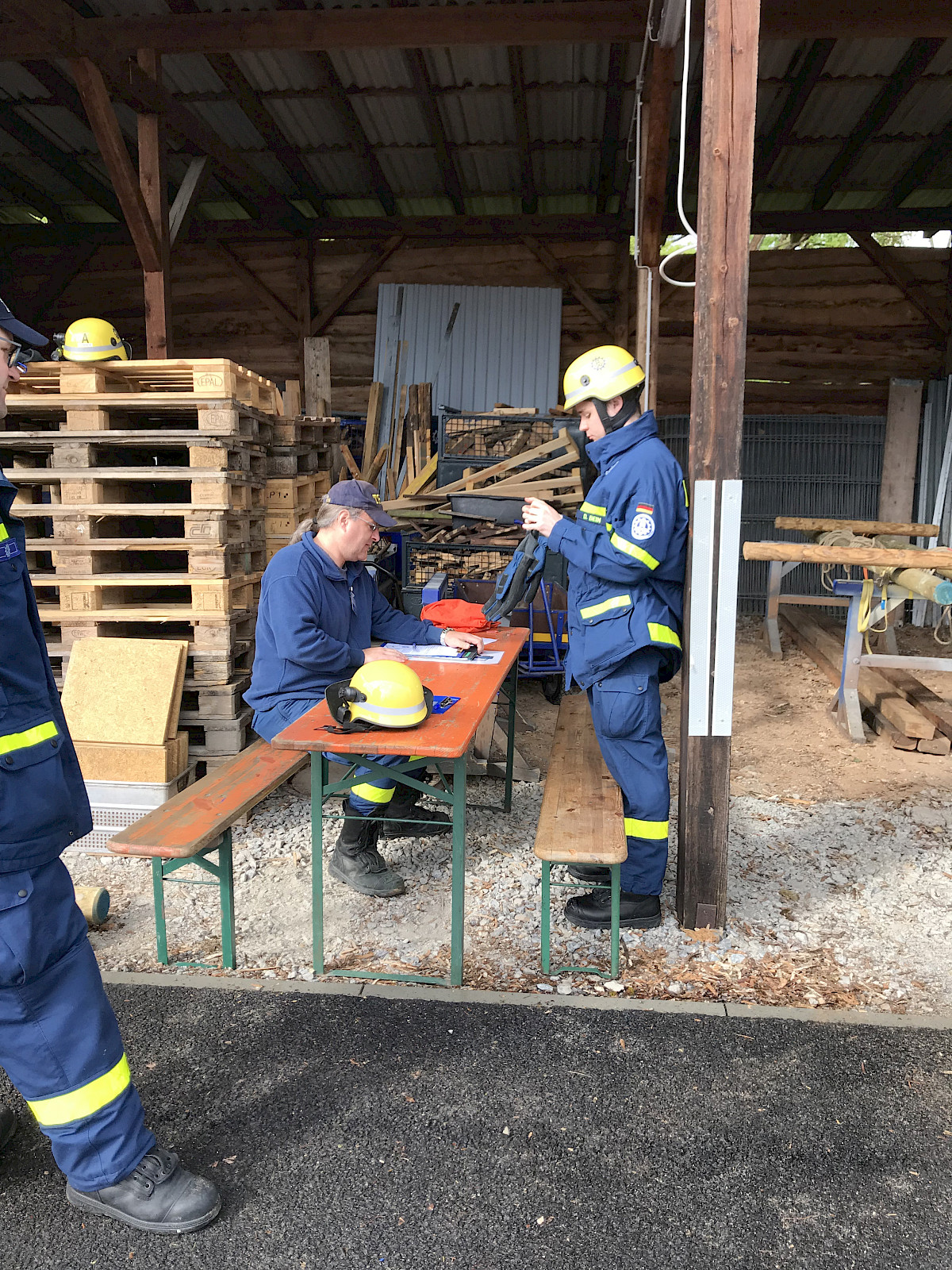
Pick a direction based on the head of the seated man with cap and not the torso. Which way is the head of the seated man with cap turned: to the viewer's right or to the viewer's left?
to the viewer's right

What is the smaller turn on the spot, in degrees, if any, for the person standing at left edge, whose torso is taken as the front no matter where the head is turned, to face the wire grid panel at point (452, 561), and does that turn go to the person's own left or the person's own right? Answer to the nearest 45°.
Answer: approximately 45° to the person's own left

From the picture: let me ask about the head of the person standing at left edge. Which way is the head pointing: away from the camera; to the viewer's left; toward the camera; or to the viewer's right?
to the viewer's right

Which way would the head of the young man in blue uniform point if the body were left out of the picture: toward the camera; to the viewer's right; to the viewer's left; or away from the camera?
to the viewer's left

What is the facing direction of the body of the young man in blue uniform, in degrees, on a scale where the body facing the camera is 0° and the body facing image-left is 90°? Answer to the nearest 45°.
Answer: approximately 90°

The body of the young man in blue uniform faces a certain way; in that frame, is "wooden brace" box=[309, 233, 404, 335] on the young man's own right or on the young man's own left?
on the young man's own right

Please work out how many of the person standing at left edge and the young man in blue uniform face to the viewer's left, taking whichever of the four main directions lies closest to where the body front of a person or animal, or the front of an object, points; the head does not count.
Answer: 1

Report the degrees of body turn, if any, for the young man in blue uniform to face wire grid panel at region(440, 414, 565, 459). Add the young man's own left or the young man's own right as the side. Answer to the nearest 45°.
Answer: approximately 90° to the young man's own right

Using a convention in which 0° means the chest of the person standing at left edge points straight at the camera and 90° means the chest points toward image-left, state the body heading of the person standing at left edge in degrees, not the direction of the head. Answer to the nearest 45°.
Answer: approximately 270°
